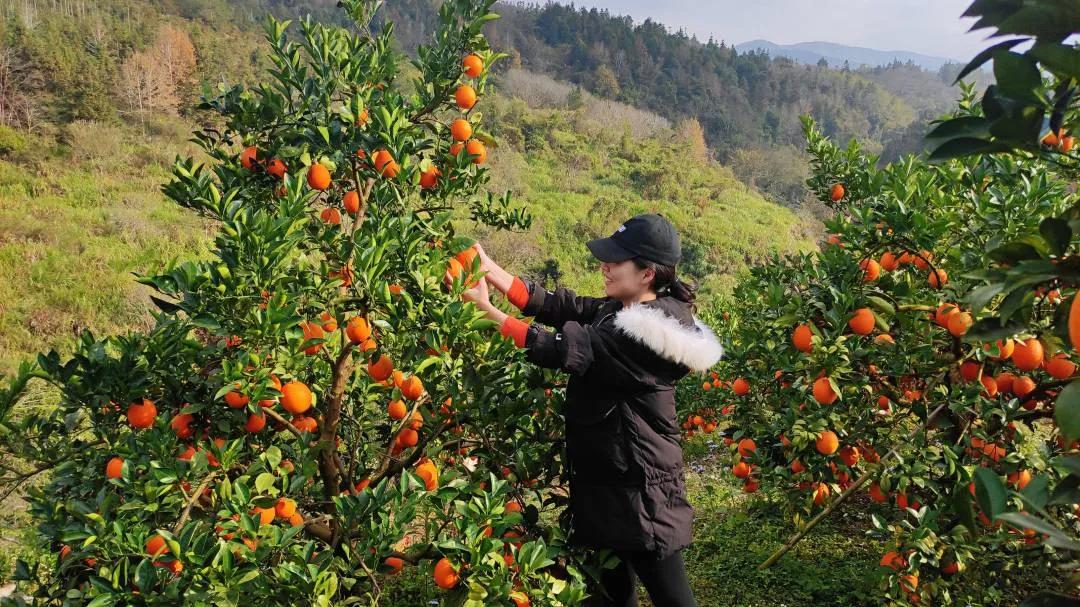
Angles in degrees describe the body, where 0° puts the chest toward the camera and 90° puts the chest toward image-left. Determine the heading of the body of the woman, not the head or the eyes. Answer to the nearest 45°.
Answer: approximately 90°

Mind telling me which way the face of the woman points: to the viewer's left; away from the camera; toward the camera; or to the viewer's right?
to the viewer's left

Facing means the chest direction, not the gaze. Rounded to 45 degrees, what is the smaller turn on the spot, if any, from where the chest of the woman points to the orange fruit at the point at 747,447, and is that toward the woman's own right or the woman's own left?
approximately 135° to the woman's own right

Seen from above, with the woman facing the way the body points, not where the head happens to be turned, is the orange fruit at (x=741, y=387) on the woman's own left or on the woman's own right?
on the woman's own right

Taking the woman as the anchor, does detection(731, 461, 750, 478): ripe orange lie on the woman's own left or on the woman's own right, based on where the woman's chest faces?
on the woman's own right

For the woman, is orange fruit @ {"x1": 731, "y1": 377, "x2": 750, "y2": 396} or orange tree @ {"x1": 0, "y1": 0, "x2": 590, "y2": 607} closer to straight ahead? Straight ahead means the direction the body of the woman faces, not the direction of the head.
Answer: the orange tree
